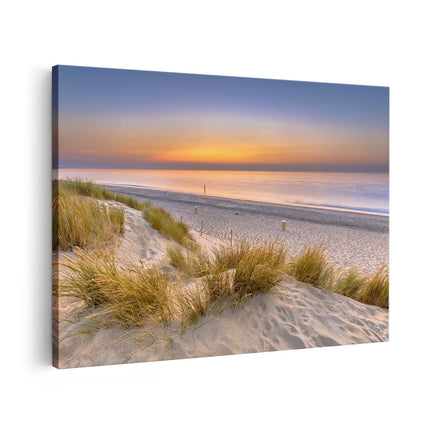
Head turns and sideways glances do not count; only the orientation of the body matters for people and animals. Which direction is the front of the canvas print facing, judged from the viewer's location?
facing the viewer and to the right of the viewer
